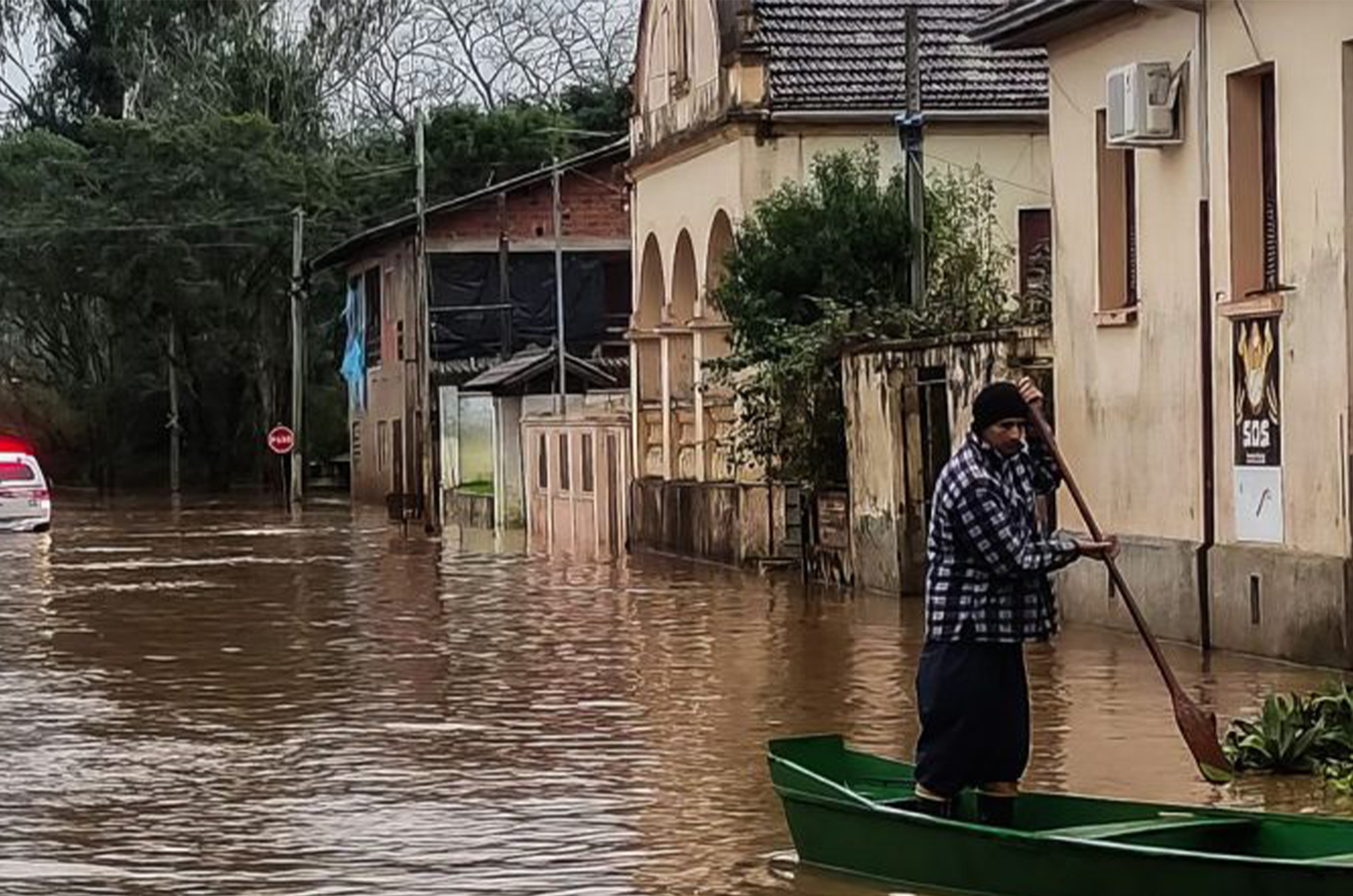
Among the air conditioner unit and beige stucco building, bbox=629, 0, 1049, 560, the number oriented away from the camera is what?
0

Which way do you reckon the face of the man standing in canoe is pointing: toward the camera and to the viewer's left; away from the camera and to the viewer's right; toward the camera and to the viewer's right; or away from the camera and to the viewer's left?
toward the camera and to the viewer's right

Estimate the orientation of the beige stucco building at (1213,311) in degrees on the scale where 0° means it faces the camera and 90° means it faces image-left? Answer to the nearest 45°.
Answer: approximately 45°

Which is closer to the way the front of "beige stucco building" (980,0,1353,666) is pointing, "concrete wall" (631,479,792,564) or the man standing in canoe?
the man standing in canoe

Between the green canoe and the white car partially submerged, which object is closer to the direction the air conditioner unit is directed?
the green canoe

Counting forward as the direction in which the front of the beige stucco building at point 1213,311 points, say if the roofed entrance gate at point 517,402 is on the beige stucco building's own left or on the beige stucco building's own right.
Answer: on the beige stucco building's own right

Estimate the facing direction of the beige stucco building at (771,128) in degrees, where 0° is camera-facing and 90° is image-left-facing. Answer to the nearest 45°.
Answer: approximately 45°

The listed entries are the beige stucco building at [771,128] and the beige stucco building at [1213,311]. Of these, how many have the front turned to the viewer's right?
0
